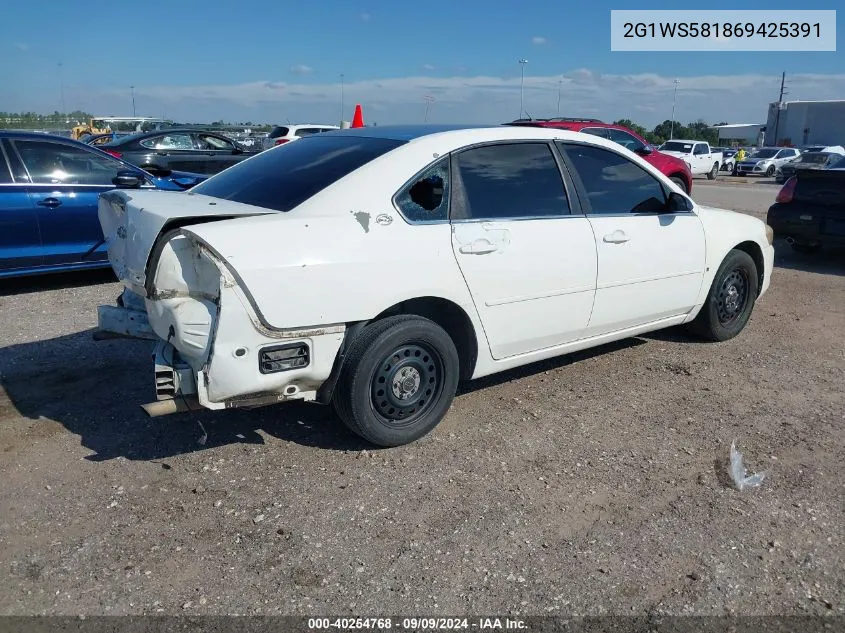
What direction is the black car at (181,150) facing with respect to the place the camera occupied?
facing to the right of the viewer

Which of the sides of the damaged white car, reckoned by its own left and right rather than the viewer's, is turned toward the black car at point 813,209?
front

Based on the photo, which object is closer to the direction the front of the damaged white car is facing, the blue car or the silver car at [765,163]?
the silver car

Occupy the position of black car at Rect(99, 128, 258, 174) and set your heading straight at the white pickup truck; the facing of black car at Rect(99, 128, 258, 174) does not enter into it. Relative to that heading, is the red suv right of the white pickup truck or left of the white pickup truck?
right

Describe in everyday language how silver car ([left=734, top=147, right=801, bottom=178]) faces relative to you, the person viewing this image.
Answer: facing the viewer and to the left of the viewer

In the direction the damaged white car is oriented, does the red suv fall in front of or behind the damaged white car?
in front

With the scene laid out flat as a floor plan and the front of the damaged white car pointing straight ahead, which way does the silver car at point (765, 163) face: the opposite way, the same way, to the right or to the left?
the opposite way

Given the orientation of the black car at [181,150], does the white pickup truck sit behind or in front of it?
in front

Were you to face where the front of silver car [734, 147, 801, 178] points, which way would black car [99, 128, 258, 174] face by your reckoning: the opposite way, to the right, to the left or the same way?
the opposite way

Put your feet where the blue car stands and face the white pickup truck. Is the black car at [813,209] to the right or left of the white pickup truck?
right

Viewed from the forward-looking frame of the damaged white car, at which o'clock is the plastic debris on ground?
The plastic debris on ground is roughly at 2 o'clock from the damaged white car.

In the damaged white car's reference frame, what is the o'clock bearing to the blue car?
The blue car is roughly at 9 o'clock from the damaged white car.

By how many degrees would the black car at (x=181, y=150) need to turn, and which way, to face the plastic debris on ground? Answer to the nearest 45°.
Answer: approximately 90° to its right

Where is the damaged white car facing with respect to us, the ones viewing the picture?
facing away from the viewer and to the right of the viewer

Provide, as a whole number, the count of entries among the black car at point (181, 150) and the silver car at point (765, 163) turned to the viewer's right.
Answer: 1
